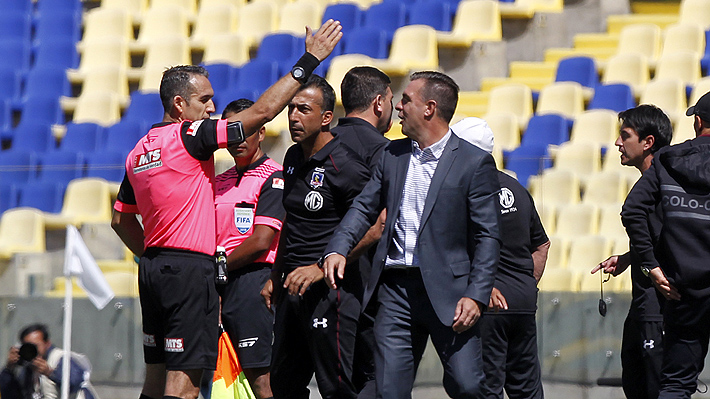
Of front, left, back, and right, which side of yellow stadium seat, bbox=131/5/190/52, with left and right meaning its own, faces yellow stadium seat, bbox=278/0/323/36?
left

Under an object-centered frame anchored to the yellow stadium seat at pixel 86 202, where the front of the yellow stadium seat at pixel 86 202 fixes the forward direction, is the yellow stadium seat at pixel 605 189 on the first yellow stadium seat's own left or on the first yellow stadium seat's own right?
on the first yellow stadium seat's own left

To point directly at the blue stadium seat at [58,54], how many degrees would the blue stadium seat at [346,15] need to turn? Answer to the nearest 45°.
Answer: approximately 45° to its right

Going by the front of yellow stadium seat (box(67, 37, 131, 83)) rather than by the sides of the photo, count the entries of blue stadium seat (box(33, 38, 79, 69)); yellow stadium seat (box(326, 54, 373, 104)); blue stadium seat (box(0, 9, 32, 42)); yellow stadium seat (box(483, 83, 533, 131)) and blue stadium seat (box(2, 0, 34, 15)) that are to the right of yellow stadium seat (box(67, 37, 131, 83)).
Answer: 3

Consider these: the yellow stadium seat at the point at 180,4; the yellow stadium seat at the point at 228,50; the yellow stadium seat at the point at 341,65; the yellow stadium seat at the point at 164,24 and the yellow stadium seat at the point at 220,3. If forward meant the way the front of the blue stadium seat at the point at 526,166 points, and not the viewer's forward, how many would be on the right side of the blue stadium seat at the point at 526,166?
5
